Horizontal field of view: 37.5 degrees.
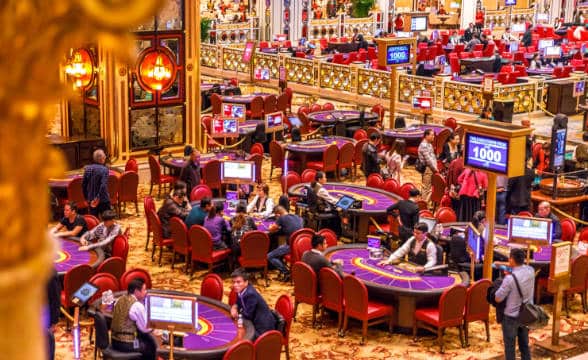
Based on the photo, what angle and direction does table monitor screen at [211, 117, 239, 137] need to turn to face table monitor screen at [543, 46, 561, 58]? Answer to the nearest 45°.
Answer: approximately 135° to its left

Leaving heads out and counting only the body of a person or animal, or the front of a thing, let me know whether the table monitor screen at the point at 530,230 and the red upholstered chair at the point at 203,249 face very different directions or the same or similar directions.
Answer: very different directions

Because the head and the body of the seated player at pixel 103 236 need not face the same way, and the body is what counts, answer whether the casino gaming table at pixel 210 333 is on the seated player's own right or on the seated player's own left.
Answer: on the seated player's own left

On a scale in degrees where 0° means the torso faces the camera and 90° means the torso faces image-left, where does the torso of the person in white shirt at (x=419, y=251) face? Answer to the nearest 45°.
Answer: approximately 45°

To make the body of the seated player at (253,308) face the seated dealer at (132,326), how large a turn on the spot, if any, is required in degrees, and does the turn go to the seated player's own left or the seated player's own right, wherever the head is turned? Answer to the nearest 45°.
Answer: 0° — they already face them

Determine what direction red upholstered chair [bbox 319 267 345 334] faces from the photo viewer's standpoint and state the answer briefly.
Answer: facing away from the viewer and to the right of the viewer

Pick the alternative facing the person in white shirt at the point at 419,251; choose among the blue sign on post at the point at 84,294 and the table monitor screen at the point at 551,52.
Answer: the table monitor screen at the point at 551,52

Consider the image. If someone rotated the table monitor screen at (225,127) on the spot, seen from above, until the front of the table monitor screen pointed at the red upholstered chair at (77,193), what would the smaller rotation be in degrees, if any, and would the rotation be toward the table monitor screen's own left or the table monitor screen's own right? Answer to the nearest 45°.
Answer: approximately 45° to the table monitor screen's own right

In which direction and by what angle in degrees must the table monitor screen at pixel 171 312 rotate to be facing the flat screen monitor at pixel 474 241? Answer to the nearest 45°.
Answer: approximately 135° to its left

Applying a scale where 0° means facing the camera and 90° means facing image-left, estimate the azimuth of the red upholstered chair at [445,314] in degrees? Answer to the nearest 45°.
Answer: approximately 135°

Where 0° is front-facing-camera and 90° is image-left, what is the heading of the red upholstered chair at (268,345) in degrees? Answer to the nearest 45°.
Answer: approximately 135°

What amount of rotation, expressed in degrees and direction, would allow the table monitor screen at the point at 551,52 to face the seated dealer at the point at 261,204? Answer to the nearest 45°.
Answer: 0° — it already faces them
